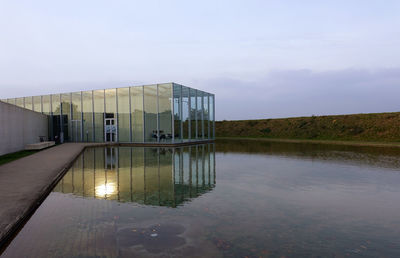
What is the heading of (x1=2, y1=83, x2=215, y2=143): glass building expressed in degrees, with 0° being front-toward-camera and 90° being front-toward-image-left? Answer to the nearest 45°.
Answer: approximately 45°
